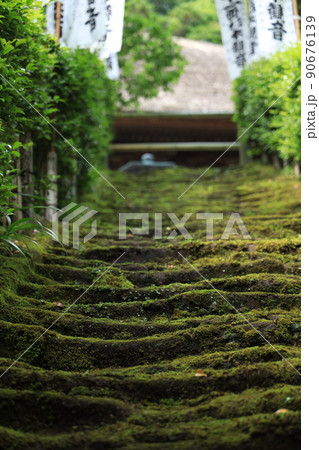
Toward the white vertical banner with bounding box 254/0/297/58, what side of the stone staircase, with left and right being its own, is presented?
back

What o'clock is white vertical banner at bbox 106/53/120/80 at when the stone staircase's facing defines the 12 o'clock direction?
The white vertical banner is roughly at 6 o'clock from the stone staircase.

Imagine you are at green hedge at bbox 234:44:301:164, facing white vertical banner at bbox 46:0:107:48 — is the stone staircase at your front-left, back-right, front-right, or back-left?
front-left

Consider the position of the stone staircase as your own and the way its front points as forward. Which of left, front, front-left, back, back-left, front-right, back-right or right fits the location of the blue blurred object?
back

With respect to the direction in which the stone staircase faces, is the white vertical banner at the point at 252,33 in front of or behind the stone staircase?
behind

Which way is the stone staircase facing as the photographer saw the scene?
facing the viewer

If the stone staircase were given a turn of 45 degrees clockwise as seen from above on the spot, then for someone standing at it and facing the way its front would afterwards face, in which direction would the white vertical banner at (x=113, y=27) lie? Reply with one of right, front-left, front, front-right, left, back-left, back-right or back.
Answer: back-right
